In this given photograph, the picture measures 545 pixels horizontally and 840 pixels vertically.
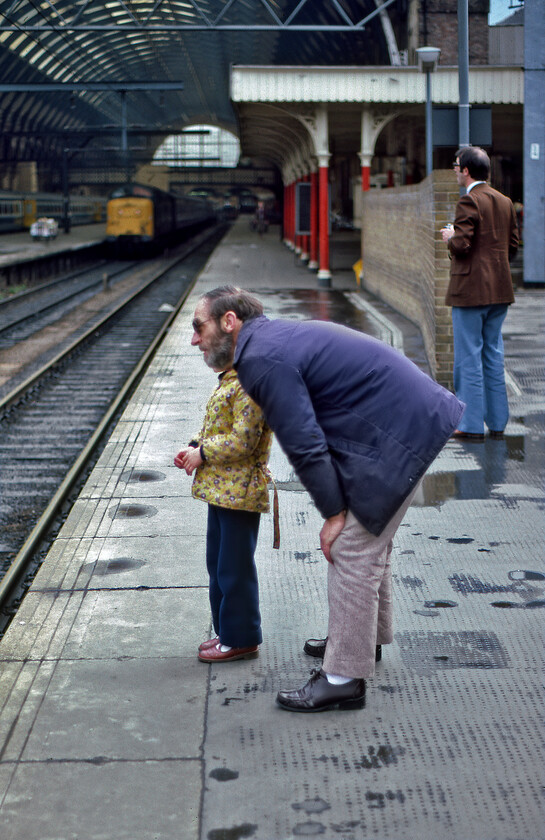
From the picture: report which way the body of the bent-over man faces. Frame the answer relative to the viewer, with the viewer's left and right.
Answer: facing to the left of the viewer

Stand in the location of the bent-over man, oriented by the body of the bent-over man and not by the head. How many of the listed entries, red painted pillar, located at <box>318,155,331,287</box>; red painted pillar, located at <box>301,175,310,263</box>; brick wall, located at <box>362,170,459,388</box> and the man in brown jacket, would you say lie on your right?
4

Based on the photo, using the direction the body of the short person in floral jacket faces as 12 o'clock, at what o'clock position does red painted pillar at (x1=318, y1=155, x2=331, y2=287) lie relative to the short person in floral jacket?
The red painted pillar is roughly at 3 o'clock from the short person in floral jacket.

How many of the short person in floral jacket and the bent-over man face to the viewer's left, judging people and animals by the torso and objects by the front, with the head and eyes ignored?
2

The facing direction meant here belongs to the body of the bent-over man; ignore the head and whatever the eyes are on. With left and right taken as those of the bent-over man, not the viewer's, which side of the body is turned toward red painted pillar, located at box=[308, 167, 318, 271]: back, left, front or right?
right

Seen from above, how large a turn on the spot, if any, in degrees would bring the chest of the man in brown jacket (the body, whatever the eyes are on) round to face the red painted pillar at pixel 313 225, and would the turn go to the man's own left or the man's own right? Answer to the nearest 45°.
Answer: approximately 45° to the man's own right

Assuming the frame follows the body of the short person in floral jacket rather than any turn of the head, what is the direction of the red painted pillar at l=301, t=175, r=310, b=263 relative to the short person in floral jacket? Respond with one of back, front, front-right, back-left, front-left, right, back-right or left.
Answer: right

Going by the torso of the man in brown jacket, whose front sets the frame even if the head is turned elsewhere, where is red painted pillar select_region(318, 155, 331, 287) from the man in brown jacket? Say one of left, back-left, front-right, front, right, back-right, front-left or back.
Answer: front-right

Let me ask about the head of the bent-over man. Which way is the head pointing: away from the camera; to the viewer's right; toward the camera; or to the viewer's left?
to the viewer's left

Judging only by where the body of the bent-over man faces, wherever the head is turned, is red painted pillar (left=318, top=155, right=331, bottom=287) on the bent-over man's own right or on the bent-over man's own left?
on the bent-over man's own right

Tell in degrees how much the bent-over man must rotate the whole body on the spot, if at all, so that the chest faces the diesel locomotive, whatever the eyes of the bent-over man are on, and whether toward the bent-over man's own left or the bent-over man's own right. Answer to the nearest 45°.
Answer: approximately 90° to the bent-over man's own right

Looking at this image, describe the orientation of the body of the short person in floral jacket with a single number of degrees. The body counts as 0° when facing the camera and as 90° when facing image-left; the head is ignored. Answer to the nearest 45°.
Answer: approximately 90°
